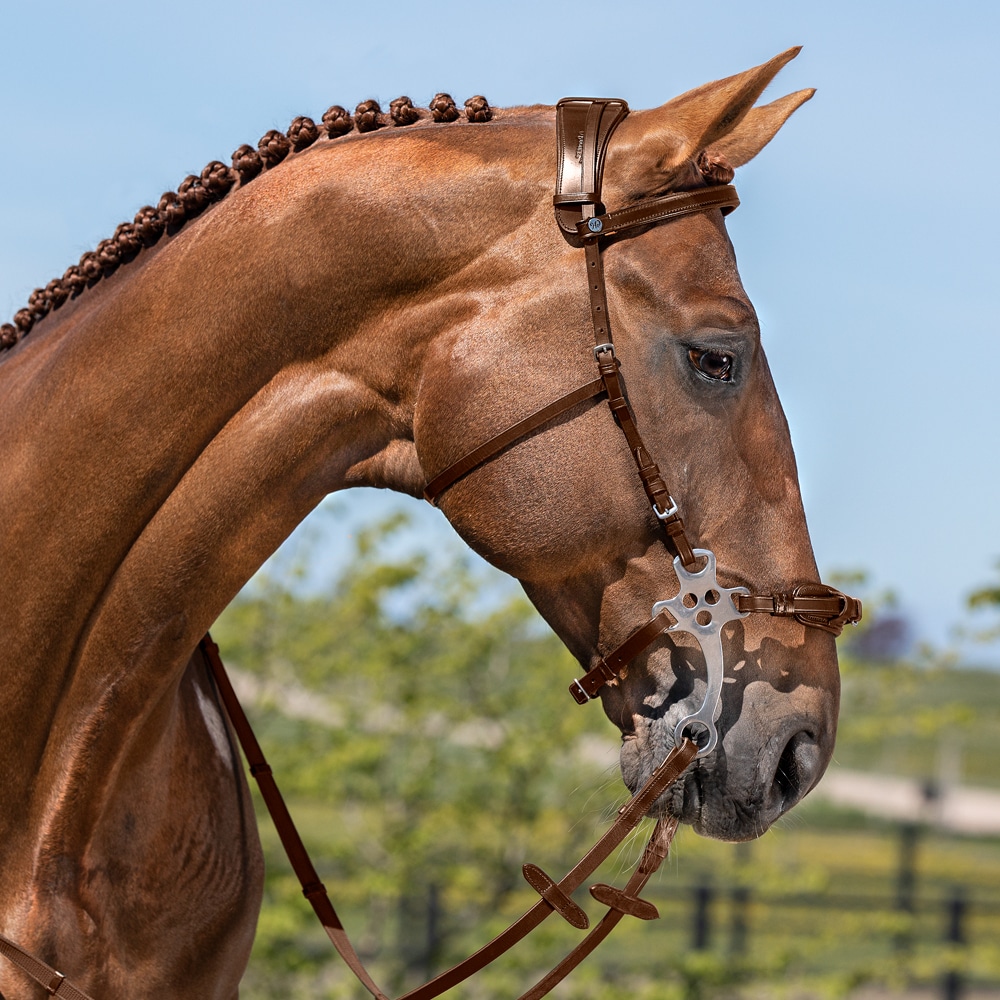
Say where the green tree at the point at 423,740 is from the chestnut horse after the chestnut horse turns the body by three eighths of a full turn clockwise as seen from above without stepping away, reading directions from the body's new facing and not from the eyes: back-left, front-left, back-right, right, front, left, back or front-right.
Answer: back-right

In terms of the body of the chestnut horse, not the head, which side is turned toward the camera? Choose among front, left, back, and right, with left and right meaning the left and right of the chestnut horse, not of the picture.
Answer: right

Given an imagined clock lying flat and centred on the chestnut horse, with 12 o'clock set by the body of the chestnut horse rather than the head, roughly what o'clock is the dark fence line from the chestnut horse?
The dark fence line is roughly at 10 o'clock from the chestnut horse.
